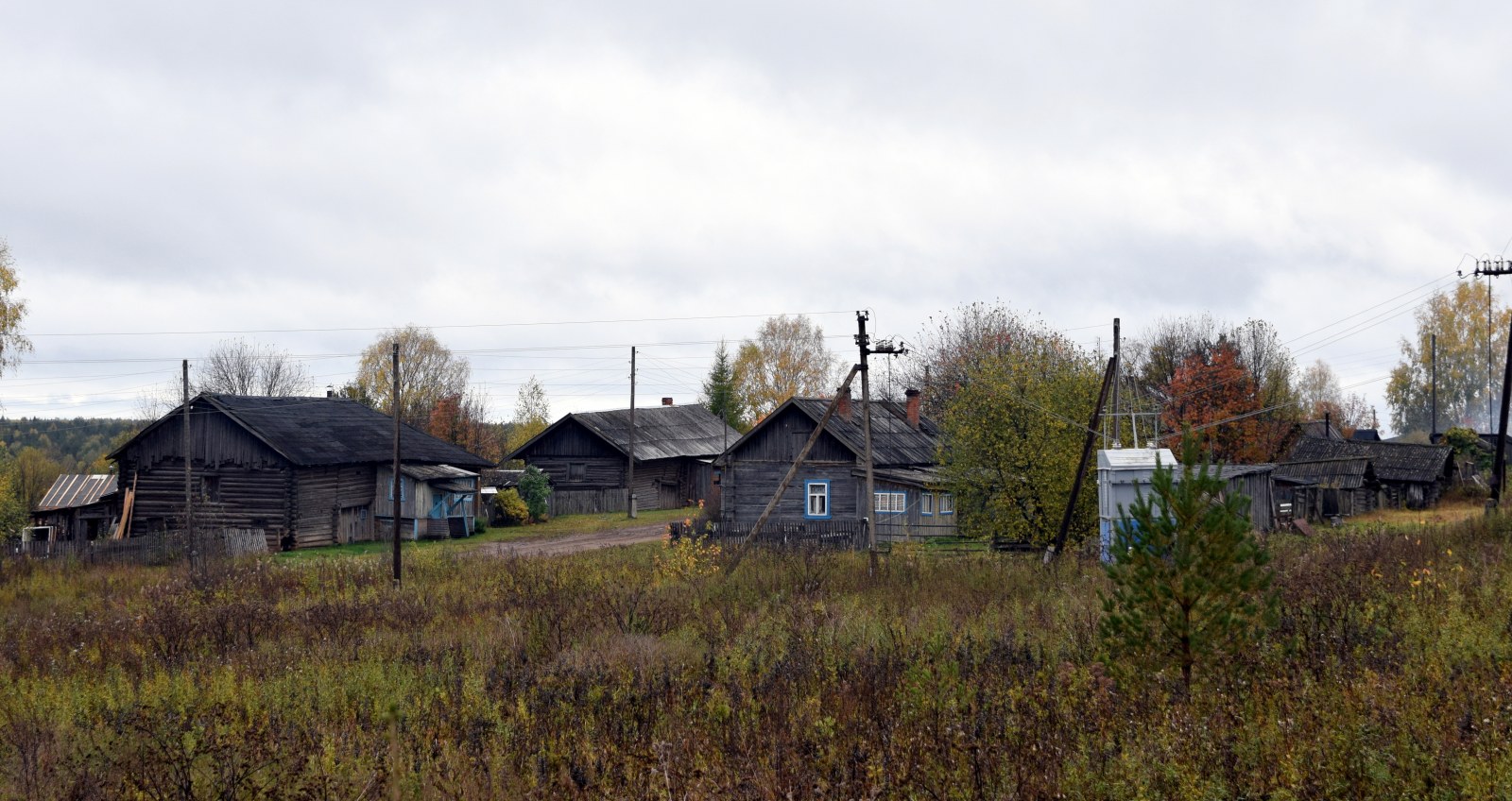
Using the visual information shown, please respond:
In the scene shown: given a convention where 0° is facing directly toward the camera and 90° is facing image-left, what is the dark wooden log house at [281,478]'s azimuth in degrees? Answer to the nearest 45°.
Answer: approximately 315°

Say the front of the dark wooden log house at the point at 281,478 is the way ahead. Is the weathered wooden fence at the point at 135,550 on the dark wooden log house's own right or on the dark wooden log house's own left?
on the dark wooden log house's own right

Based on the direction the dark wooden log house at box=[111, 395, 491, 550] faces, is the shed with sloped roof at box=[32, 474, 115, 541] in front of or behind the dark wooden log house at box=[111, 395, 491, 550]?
behind

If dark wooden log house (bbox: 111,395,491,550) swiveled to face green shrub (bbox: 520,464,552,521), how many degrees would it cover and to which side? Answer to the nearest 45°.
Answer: approximately 90° to its left

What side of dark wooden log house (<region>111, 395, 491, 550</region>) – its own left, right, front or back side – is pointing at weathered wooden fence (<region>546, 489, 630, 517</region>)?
left

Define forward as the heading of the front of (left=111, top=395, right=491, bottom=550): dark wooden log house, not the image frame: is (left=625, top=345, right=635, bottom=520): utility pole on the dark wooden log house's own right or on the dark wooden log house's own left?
on the dark wooden log house's own left
